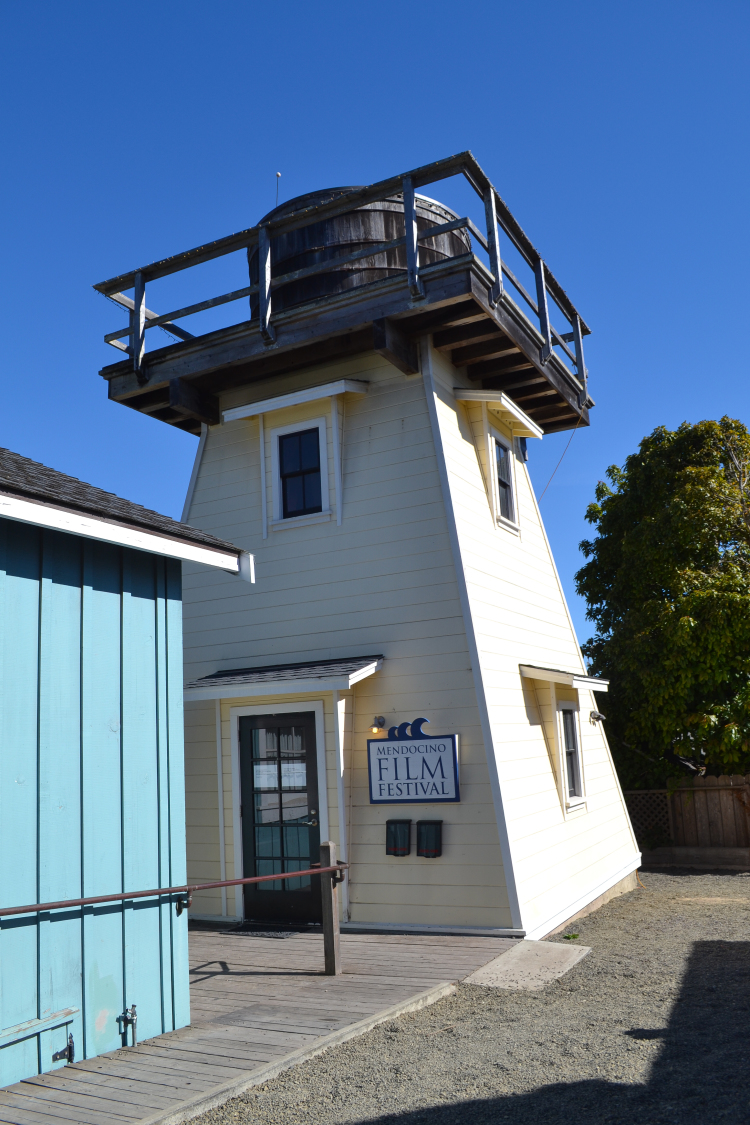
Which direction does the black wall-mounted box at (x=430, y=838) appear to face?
toward the camera

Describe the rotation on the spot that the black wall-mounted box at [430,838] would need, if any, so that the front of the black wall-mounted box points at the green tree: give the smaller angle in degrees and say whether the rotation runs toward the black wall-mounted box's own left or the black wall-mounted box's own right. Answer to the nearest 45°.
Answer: approximately 135° to the black wall-mounted box's own left

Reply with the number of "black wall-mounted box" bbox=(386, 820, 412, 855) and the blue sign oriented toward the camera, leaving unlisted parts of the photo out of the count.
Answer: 2

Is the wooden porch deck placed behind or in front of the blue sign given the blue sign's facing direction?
in front

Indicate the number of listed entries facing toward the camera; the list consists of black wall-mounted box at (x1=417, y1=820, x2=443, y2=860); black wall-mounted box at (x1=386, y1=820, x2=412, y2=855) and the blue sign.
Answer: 3

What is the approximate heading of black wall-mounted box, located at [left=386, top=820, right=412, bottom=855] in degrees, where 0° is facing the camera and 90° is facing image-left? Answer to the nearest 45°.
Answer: approximately 0°

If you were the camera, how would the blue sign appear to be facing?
facing the viewer

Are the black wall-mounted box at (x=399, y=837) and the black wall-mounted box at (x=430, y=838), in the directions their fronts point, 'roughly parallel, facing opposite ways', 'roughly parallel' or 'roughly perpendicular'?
roughly parallel

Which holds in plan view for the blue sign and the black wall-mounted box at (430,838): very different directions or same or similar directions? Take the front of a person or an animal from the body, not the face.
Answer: same or similar directions

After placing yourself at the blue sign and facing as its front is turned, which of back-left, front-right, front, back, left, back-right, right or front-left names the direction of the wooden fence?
back-left
